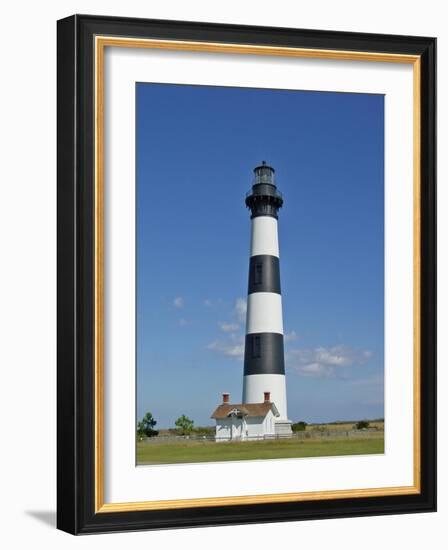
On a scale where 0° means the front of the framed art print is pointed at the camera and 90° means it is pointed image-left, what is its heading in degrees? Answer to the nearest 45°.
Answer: approximately 315°
